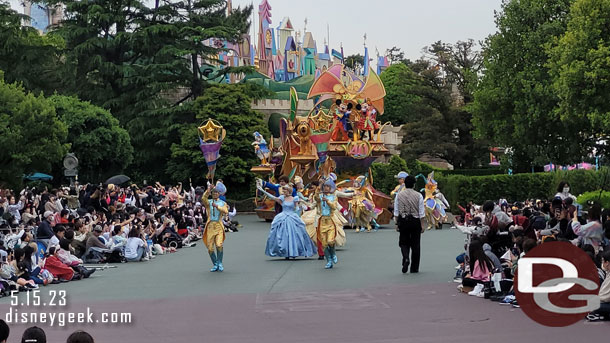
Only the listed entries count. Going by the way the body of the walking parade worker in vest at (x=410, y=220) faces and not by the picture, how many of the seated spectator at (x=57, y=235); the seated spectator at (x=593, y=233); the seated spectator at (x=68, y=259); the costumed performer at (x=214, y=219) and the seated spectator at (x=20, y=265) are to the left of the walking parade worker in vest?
4

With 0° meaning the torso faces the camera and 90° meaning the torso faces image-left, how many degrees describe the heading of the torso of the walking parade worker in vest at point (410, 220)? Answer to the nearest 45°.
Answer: approximately 180°

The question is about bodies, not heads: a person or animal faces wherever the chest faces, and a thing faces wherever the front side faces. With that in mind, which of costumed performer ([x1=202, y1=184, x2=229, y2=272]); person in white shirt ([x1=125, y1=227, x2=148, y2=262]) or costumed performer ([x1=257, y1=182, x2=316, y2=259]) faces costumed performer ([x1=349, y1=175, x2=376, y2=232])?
the person in white shirt

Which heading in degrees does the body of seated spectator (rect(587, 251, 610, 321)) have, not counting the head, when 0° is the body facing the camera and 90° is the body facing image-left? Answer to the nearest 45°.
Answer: approximately 90°

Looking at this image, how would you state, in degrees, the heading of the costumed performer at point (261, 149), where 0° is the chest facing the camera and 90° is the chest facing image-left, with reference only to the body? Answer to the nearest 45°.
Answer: approximately 45°
